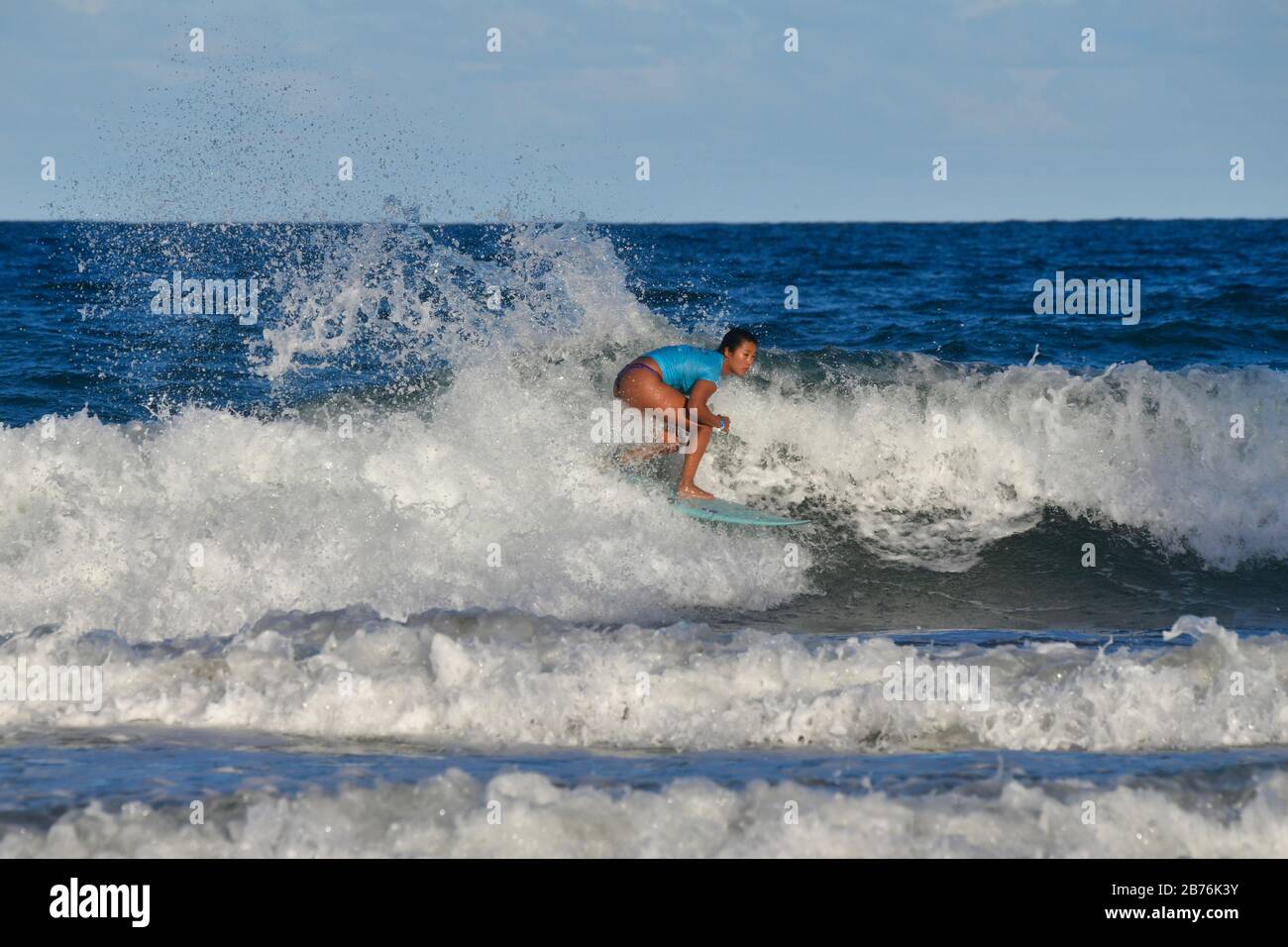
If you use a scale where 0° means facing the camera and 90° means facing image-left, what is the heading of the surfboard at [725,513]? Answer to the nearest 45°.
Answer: approximately 270°

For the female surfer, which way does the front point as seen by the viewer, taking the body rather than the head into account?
to the viewer's right

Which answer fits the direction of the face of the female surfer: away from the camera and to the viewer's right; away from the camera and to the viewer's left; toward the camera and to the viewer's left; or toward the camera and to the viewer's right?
toward the camera and to the viewer's right
